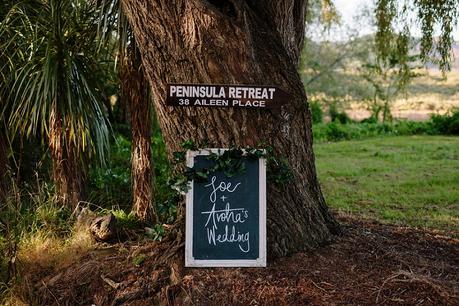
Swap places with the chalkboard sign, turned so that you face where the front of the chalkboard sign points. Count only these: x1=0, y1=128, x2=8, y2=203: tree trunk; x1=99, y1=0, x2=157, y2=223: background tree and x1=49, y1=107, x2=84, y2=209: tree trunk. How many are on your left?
0

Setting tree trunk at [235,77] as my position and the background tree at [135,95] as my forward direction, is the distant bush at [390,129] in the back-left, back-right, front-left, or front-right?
front-right

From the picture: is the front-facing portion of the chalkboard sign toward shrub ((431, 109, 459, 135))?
no

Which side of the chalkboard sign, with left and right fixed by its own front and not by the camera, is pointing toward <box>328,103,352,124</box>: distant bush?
back

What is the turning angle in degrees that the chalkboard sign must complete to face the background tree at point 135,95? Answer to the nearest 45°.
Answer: approximately 135° to its right

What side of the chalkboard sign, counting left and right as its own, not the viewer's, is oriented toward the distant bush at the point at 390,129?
back

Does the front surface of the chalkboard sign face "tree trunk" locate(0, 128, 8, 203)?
no

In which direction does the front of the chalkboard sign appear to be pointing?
toward the camera

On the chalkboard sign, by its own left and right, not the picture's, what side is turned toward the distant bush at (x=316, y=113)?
back

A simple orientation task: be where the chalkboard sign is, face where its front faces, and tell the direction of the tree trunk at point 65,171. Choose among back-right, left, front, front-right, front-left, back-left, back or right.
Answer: back-right
